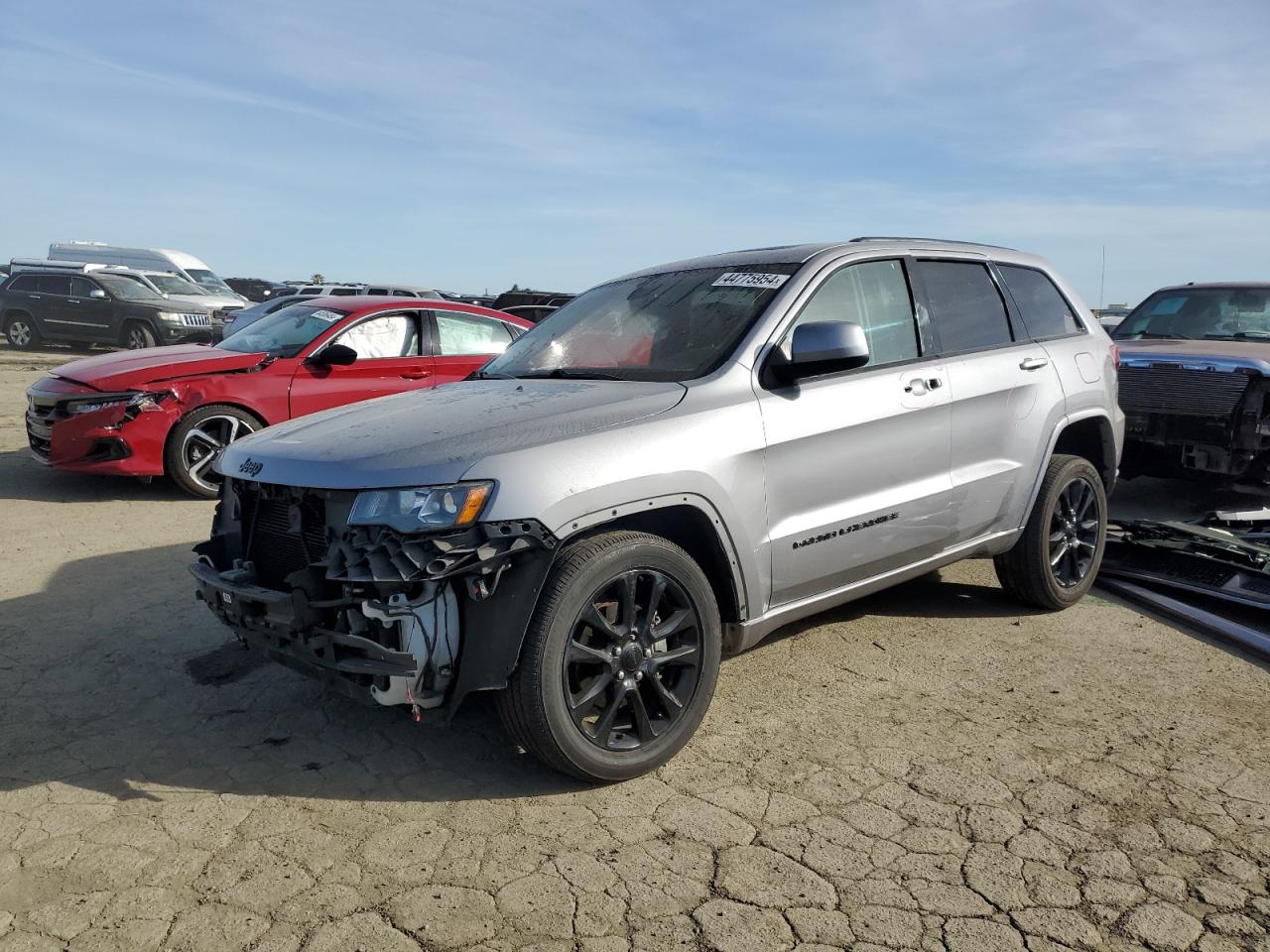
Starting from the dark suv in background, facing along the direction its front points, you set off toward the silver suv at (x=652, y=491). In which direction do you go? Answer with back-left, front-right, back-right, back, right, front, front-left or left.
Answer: front-right

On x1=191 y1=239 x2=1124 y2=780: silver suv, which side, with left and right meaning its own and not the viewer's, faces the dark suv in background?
right

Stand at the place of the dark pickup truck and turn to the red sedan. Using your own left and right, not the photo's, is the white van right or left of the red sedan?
right

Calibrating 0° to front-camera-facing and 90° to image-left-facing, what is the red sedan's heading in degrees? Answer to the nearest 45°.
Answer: approximately 45°

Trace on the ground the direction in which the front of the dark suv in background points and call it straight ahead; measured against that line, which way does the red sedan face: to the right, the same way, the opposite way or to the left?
to the right

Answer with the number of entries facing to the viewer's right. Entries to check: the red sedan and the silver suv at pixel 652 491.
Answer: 0

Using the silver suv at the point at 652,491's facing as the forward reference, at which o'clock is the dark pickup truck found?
The dark pickup truck is roughly at 6 o'clock from the silver suv.

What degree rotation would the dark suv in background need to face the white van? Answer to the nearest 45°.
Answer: approximately 135° to its left

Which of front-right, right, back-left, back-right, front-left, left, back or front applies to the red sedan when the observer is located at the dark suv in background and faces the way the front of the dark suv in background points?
front-right

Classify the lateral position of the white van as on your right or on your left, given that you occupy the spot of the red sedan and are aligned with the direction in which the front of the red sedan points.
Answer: on your right

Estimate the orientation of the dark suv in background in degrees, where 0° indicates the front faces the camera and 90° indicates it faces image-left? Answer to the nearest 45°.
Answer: approximately 315°

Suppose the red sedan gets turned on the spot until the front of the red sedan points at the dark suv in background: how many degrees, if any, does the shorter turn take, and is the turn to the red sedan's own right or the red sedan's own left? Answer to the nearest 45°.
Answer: approximately 135° to the red sedan's own right

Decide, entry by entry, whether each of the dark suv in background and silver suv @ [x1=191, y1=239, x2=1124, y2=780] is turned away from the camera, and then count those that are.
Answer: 0
